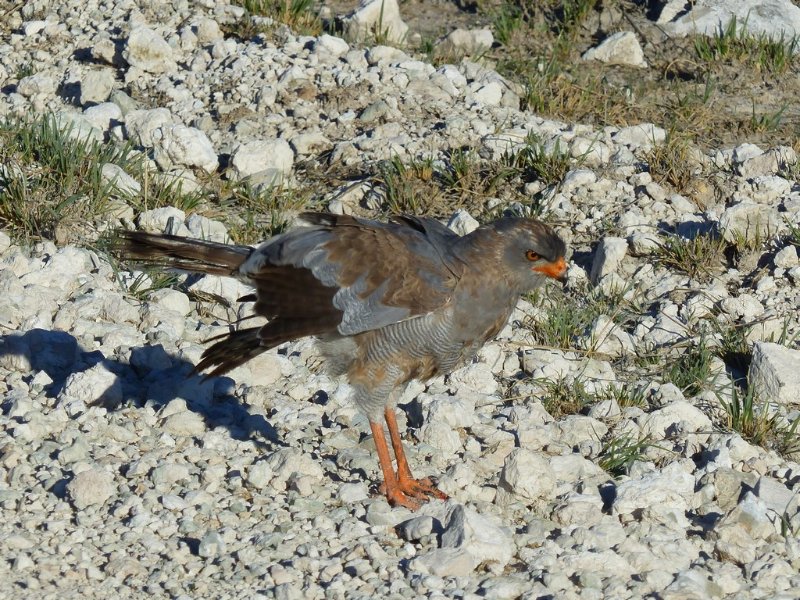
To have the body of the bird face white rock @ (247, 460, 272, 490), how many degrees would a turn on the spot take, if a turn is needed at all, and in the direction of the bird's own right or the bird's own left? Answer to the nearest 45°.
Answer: approximately 135° to the bird's own right

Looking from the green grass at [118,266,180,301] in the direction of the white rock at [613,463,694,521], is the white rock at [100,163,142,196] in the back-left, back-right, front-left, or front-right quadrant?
back-left

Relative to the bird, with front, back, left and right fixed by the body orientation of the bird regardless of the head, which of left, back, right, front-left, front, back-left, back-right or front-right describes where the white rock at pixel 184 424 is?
back

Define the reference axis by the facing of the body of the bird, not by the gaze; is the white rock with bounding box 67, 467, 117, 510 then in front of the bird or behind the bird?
behind

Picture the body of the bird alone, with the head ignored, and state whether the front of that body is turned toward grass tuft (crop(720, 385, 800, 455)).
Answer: yes

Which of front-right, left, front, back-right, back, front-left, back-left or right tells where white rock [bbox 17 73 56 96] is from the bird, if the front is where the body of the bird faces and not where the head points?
back-left

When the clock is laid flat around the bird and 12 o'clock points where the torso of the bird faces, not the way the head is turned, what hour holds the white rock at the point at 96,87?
The white rock is roughly at 8 o'clock from the bird.

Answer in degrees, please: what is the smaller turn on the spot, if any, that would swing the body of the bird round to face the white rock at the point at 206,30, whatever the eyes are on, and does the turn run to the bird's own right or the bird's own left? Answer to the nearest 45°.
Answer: approximately 90° to the bird's own left

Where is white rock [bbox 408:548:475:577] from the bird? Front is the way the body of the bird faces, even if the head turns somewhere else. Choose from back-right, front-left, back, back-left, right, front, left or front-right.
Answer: right

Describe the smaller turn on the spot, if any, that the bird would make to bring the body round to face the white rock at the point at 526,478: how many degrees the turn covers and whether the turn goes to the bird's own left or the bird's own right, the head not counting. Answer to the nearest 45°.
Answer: approximately 45° to the bird's own right

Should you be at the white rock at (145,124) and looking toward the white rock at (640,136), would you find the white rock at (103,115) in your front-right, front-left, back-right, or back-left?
back-left

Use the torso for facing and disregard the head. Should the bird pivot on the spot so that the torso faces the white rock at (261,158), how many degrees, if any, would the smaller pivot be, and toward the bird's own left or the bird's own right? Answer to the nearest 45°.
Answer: approximately 90° to the bird's own left

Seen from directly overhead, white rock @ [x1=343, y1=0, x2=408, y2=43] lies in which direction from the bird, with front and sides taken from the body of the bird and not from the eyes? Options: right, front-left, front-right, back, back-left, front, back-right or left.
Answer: left

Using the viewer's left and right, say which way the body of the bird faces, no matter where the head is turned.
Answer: facing to the right of the viewer

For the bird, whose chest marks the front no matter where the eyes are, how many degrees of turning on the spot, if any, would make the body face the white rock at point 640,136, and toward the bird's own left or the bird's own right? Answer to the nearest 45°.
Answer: approximately 45° to the bird's own left
